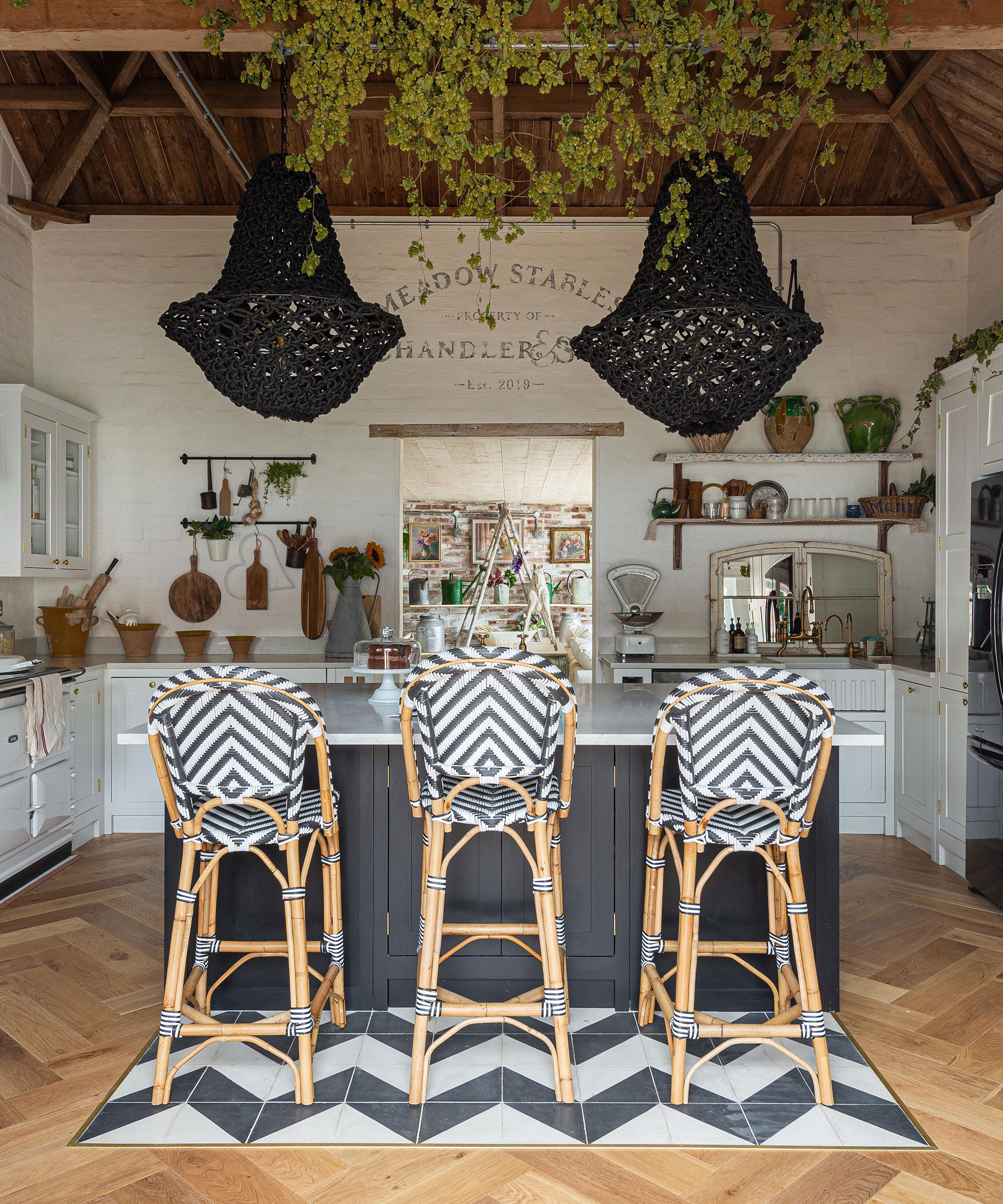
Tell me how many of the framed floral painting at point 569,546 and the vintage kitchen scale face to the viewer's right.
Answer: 0

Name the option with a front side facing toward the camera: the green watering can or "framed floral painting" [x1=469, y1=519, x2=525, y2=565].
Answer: the framed floral painting

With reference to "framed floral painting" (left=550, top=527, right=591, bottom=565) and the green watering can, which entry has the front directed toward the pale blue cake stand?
the framed floral painting

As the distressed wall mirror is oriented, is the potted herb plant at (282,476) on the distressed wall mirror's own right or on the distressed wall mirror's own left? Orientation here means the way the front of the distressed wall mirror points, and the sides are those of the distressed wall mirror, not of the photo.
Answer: on the distressed wall mirror's own right

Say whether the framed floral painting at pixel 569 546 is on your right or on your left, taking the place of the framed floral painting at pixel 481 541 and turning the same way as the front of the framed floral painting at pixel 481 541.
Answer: on your left

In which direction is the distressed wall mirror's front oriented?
toward the camera

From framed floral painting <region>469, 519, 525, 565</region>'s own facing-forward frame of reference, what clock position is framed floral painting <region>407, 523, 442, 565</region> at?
framed floral painting <region>407, 523, 442, 565</region> is roughly at 3 o'clock from framed floral painting <region>469, 519, 525, 565</region>.

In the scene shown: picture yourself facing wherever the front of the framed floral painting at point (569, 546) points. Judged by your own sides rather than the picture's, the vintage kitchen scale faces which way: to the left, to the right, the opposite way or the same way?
the same way

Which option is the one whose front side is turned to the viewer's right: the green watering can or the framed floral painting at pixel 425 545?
the green watering can

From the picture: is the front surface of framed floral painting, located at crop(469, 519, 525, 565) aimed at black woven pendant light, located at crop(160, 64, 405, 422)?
yes

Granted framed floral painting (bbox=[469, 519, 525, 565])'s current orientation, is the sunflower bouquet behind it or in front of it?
in front

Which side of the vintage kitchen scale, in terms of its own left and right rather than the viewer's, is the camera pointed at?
front

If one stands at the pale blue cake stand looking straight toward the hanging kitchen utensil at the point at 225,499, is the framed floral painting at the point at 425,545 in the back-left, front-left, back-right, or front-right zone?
front-right

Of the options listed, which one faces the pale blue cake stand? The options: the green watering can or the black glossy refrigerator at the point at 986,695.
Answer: the black glossy refrigerator

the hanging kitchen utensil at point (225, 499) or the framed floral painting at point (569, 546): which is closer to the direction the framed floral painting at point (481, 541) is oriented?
the hanging kitchen utensil

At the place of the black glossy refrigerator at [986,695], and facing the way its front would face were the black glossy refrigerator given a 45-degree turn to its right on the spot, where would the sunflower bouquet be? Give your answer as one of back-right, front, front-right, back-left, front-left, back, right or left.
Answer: front

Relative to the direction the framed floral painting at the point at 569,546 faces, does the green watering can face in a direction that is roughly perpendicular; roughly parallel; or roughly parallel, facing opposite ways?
roughly perpendicular

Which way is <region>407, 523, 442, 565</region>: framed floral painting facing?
toward the camera
